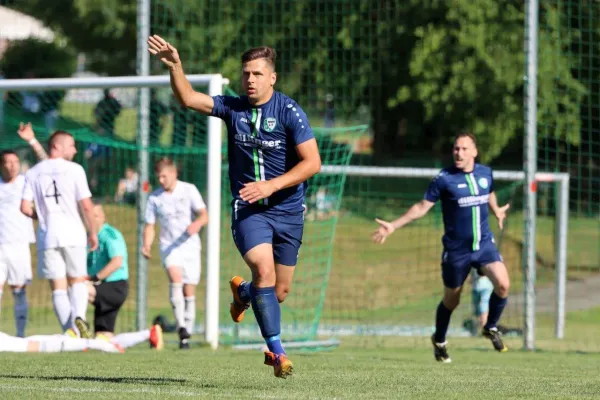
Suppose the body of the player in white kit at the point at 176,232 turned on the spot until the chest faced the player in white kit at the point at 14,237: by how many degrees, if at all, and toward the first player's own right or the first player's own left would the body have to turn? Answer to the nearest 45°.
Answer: approximately 90° to the first player's own right

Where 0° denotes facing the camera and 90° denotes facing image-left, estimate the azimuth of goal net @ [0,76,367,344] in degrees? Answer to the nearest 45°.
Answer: approximately 45°

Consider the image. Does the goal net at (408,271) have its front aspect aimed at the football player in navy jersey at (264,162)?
yes

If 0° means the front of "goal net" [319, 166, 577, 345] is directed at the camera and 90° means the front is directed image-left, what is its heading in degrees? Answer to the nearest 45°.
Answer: approximately 0°

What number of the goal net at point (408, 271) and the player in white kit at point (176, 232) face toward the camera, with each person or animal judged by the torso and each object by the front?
2

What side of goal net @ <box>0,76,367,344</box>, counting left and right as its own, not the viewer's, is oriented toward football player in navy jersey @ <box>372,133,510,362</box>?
left
